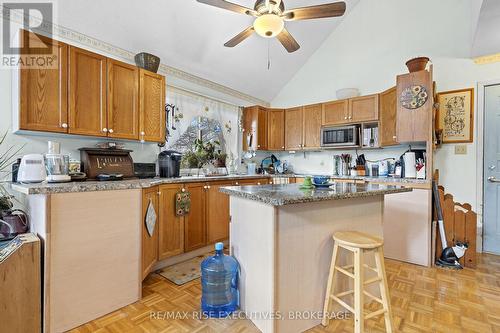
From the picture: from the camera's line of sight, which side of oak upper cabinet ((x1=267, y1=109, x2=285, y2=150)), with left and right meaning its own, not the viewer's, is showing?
front

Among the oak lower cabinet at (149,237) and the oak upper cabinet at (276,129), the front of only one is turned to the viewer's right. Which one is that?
the oak lower cabinet

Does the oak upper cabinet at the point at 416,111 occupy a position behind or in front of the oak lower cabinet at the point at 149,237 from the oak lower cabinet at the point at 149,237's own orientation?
in front

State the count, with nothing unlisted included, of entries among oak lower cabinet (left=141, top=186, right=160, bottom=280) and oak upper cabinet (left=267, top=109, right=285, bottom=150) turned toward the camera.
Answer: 1

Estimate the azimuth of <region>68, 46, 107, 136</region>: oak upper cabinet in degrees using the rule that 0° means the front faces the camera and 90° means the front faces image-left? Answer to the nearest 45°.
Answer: approximately 315°

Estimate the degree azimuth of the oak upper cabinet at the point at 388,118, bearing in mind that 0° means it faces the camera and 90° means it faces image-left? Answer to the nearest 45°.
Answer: approximately 45°

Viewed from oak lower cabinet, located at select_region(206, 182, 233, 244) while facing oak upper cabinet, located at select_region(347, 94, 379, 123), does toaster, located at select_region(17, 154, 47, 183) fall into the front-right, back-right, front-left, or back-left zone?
back-right

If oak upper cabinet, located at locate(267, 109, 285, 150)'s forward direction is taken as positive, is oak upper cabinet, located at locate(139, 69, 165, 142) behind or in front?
in front

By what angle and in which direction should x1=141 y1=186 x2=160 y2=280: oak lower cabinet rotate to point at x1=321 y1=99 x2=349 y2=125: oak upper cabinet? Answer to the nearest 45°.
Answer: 0° — it already faces it

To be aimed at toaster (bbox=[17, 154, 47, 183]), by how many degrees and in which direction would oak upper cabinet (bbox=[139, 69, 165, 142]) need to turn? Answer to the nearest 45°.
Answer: approximately 90° to its right

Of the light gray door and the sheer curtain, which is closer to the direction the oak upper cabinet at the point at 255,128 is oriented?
the light gray door

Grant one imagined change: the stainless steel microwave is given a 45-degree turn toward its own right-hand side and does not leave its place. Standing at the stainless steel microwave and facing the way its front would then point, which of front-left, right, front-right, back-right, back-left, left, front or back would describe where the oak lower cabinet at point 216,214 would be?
front
